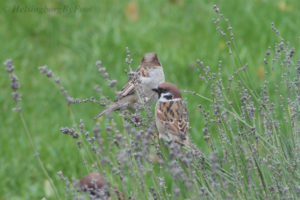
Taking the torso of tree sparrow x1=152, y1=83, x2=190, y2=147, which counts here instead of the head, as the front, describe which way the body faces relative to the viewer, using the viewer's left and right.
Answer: facing away from the viewer and to the left of the viewer
